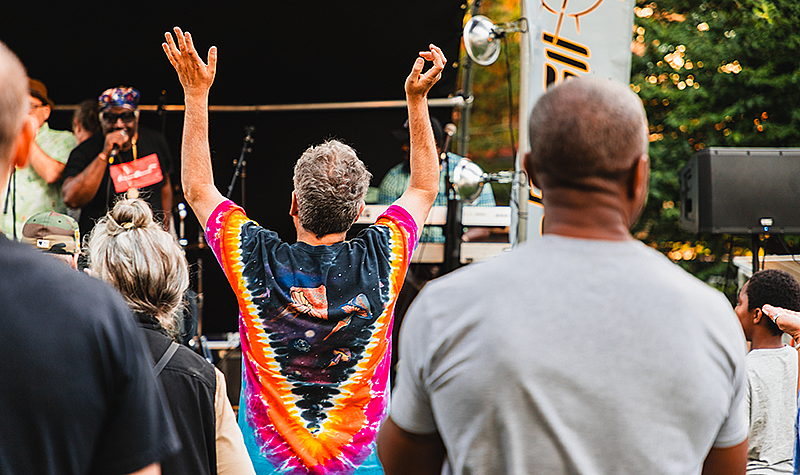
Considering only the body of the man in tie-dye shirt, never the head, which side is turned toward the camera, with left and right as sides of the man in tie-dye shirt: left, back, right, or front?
back

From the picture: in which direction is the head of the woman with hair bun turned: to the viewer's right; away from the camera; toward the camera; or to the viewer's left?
away from the camera

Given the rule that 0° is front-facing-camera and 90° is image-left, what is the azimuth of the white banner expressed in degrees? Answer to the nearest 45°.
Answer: approximately 0°

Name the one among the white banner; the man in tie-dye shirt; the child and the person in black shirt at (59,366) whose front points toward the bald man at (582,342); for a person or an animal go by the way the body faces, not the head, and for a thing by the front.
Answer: the white banner

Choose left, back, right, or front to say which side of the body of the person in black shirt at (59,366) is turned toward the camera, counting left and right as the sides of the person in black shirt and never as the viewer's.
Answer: back

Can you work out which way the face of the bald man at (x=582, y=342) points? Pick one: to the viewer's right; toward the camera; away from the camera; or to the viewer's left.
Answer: away from the camera

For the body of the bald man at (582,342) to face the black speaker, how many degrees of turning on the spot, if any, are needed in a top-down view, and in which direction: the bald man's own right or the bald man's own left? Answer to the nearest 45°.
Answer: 0° — they already face it
